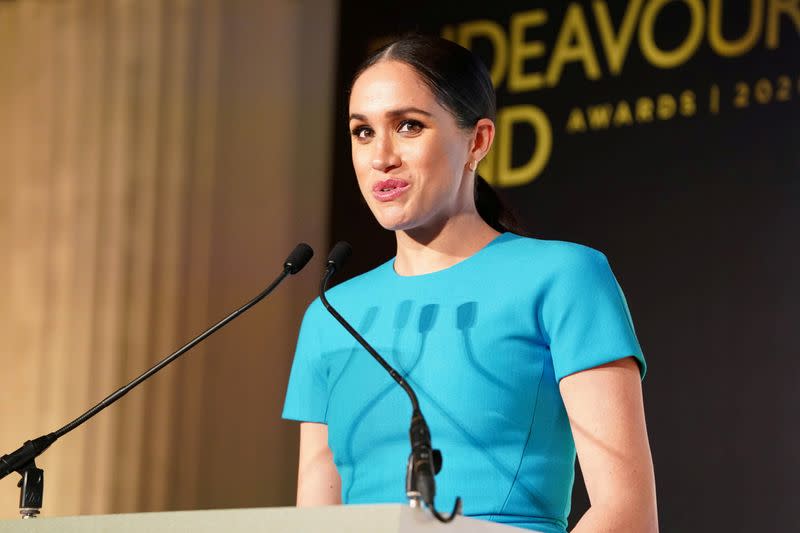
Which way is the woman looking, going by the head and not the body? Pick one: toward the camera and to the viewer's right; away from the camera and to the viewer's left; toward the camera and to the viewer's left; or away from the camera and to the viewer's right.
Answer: toward the camera and to the viewer's left

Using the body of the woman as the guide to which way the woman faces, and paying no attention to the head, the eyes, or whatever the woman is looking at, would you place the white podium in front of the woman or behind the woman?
in front

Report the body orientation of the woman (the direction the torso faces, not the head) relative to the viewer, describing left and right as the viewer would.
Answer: facing the viewer and to the left of the viewer
